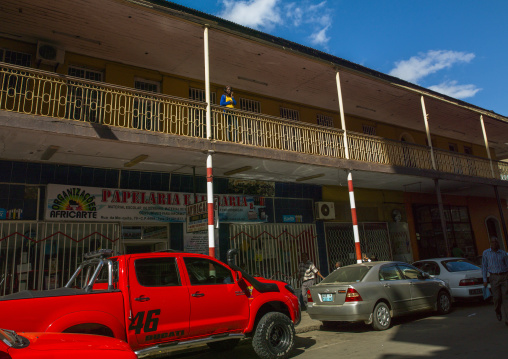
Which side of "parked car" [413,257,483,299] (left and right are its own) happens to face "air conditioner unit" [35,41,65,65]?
left

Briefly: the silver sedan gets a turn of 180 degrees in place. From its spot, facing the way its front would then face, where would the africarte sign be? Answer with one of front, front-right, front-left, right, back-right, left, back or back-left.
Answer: front-right

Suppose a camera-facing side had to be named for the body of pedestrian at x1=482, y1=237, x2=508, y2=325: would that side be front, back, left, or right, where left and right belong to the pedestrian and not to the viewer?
front

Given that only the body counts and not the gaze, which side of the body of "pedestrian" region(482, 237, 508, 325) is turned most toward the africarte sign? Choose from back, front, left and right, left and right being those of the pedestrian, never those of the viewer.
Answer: right

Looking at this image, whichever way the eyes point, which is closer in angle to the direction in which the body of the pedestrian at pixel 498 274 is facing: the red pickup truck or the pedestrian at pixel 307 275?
the red pickup truck

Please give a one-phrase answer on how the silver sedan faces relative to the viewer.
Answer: facing away from the viewer and to the right of the viewer

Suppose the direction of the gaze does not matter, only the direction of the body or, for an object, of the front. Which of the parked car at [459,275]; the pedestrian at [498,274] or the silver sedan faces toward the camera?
the pedestrian

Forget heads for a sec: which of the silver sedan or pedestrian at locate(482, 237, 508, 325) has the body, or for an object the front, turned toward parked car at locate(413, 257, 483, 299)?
the silver sedan

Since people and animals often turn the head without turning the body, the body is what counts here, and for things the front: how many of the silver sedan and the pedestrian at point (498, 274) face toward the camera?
1

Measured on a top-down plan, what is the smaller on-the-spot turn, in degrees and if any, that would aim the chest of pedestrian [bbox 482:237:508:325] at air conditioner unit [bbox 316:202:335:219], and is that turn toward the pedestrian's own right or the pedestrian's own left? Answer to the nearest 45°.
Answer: approximately 135° to the pedestrian's own right

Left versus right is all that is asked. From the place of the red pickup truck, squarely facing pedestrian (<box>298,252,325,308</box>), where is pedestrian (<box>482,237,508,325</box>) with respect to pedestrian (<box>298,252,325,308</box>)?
right
